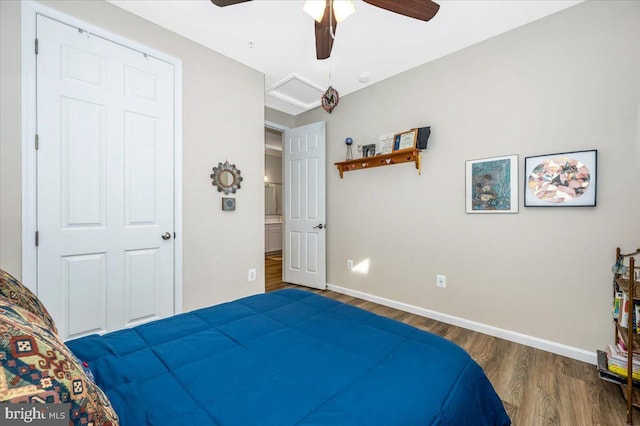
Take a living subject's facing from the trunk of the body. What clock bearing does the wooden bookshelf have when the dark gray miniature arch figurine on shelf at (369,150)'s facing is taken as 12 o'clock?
The wooden bookshelf is roughly at 9 o'clock from the dark gray miniature arch figurine on shelf.

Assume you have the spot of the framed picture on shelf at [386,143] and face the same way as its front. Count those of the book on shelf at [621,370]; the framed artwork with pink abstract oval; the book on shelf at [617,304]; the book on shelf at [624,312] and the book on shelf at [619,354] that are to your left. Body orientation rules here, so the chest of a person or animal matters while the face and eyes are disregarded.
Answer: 5

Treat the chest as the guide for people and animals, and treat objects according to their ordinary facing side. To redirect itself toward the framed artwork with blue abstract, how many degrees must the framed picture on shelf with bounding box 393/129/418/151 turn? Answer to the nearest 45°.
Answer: approximately 135° to its left

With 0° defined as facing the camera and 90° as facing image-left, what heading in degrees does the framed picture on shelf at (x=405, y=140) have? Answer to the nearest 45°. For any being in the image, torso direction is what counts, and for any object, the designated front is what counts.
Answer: approximately 45°

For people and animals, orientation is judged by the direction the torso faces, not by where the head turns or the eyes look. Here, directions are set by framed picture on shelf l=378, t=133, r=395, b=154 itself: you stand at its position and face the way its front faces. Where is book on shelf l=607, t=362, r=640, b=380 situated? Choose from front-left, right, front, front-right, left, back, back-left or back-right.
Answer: left

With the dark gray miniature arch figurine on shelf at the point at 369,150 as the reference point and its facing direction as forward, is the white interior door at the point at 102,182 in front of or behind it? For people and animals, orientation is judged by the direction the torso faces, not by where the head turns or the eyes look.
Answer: in front

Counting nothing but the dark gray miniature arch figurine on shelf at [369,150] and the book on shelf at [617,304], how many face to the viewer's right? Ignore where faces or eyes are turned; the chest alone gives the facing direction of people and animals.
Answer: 0

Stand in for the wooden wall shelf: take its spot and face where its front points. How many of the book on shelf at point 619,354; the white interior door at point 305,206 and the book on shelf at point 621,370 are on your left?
2

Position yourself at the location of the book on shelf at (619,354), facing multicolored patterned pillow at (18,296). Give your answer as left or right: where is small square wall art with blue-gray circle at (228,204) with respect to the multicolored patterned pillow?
right

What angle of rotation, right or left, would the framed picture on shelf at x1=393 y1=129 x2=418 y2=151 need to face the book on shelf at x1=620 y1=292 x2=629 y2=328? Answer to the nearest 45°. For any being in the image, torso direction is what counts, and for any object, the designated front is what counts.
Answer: approximately 90° to its left

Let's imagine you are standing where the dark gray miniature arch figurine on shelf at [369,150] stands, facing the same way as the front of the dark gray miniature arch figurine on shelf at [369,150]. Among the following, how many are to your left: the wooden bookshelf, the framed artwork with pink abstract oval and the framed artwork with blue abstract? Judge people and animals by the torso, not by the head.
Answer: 3
